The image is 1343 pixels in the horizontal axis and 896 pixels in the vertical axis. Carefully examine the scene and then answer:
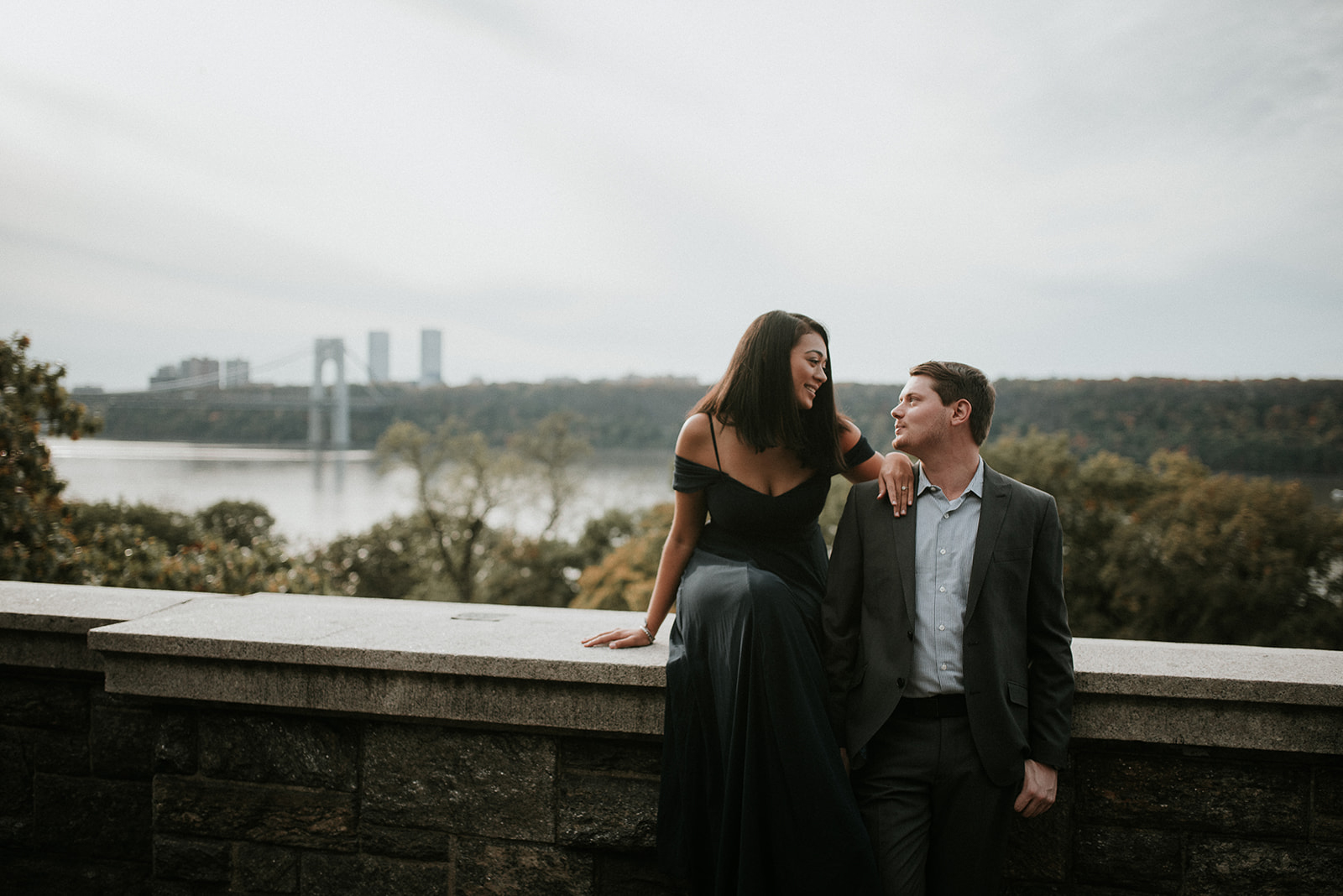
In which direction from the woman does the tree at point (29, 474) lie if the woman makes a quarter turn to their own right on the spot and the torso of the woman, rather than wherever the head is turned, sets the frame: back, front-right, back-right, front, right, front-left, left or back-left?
front-right

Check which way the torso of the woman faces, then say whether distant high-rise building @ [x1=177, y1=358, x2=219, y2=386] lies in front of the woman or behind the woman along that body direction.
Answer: behind

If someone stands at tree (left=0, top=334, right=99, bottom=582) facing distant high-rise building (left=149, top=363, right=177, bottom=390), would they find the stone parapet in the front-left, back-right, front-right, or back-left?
back-right

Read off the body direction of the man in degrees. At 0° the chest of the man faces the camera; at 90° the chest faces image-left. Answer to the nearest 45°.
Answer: approximately 0°

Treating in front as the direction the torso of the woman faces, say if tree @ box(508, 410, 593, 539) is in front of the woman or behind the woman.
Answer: behind

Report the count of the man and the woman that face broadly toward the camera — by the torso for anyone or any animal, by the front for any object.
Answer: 2

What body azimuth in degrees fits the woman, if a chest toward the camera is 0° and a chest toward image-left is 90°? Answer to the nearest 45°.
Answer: approximately 0°
